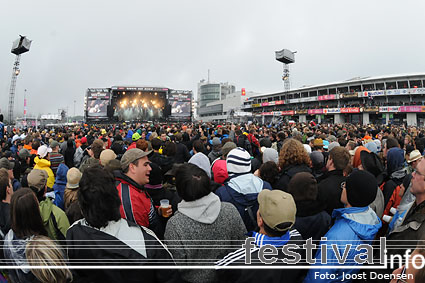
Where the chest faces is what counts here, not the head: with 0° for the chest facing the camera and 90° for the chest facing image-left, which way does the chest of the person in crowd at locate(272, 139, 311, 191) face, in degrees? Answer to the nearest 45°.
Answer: approximately 180°

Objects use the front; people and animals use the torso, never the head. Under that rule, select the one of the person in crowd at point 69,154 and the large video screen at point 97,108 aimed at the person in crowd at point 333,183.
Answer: the large video screen

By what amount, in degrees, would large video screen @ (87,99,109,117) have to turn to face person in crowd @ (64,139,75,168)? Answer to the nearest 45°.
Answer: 0° — it already faces them

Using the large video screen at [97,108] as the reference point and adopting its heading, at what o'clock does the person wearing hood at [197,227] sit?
The person wearing hood is roughly at 12 o'clock from the large video screen.

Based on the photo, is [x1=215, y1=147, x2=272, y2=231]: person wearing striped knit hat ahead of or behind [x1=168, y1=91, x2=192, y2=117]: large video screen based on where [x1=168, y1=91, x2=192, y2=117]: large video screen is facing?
ahead

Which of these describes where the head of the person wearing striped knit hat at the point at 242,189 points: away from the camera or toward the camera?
away from the camera

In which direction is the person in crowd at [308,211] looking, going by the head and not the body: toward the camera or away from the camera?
away from the camera

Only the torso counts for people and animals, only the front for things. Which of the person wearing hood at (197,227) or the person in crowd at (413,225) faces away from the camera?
the person wearing hood

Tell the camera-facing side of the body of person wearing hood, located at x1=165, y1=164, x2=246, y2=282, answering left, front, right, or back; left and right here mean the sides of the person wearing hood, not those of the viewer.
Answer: back

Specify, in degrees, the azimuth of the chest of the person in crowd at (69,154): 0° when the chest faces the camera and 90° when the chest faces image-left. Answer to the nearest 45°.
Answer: approximately 180°

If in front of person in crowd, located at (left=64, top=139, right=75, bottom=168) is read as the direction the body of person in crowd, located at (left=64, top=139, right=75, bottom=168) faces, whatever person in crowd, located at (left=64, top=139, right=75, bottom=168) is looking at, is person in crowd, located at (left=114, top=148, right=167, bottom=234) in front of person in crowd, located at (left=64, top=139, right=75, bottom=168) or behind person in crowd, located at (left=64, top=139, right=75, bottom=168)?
behind

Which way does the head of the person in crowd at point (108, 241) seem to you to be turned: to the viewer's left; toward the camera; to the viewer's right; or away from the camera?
away from the camera
